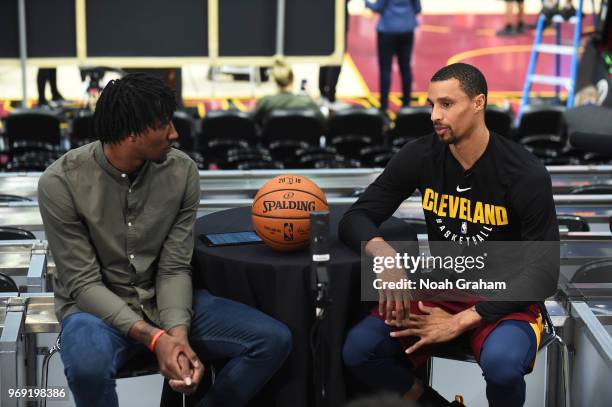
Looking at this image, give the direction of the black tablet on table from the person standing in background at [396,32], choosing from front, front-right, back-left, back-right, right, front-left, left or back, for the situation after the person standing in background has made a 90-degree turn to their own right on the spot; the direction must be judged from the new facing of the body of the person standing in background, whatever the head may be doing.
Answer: left

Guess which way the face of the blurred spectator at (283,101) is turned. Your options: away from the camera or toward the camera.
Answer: away from the camera

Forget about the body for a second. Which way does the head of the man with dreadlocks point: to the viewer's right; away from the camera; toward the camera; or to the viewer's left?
to the viewer's right

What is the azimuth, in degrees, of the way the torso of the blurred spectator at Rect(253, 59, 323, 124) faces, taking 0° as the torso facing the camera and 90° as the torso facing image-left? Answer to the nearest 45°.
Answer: approximately 180°

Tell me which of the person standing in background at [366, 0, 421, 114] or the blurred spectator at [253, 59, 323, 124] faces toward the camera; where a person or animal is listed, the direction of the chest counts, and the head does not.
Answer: the person standing in background

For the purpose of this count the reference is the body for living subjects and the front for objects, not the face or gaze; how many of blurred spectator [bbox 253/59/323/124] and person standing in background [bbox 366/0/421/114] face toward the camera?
1

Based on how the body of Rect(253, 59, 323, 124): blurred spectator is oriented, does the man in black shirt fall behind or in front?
behind
